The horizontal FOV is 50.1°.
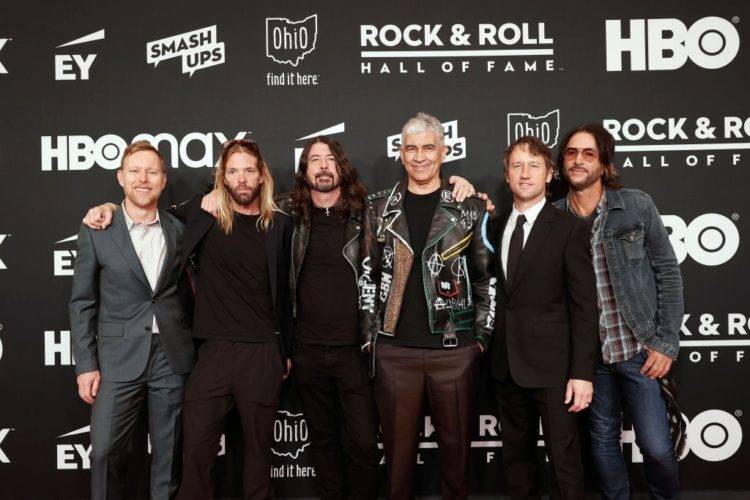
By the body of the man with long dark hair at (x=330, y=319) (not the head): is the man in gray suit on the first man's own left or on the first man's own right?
on the first man's own right

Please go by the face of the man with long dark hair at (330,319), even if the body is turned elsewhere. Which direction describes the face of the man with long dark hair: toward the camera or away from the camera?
toward the camera

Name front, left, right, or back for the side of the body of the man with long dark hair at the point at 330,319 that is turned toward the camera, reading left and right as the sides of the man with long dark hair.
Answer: front

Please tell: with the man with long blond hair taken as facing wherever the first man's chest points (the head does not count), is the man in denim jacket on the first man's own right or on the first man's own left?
on the first man's own left

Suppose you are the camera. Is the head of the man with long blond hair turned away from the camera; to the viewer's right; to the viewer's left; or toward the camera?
toward the camera

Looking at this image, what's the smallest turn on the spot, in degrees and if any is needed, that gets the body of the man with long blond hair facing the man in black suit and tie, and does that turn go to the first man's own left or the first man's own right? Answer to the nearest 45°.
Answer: approximately 45° to the first man's own left

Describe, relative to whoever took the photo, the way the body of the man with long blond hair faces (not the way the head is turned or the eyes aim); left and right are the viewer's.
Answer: facing the viewer

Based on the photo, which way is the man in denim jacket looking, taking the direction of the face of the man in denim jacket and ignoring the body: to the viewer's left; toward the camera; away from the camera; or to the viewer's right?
toward the camera

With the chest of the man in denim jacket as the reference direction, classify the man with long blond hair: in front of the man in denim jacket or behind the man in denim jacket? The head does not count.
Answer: in front

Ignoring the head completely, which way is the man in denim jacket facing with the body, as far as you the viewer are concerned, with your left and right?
facing the viewer and to the left of the viewer

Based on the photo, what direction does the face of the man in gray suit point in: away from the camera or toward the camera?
toward the camera

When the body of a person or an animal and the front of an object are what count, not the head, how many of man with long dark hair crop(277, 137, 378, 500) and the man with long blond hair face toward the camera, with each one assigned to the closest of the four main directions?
2

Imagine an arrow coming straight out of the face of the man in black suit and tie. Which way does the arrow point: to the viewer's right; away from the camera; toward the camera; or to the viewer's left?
toward the camera
